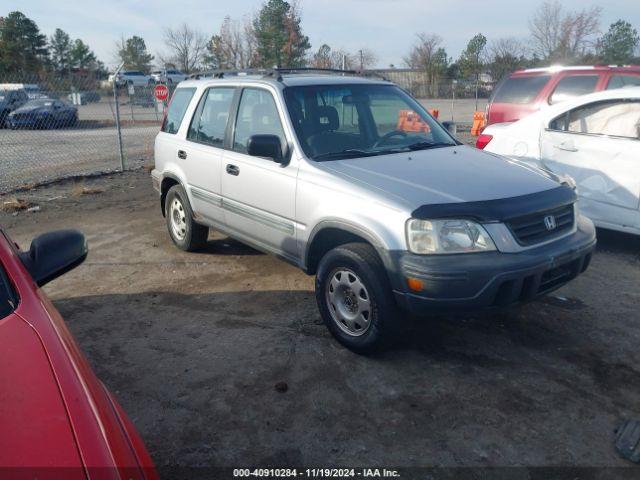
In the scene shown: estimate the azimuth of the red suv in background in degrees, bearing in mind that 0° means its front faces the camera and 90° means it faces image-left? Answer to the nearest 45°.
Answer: approximately 270°

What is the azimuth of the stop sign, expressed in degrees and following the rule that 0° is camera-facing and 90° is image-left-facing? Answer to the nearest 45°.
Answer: approximately 0°

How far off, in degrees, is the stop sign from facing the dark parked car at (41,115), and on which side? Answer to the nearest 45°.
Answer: approximately 135° to its right

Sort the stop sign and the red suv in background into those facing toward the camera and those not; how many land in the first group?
1

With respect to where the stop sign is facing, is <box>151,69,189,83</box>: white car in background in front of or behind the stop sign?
behind

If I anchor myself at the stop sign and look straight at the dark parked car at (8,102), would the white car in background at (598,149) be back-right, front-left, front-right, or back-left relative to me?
back-left

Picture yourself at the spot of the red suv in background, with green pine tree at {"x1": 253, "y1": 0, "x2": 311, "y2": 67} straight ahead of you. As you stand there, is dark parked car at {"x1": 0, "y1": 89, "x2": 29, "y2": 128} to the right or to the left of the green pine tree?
left

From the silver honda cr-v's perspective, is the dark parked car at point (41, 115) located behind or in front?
behind

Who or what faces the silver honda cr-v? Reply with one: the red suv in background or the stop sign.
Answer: the stop sign

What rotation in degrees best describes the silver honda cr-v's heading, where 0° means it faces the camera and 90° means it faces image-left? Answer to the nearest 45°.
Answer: approximately 315°

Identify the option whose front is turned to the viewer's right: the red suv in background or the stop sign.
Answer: the red suv in background
